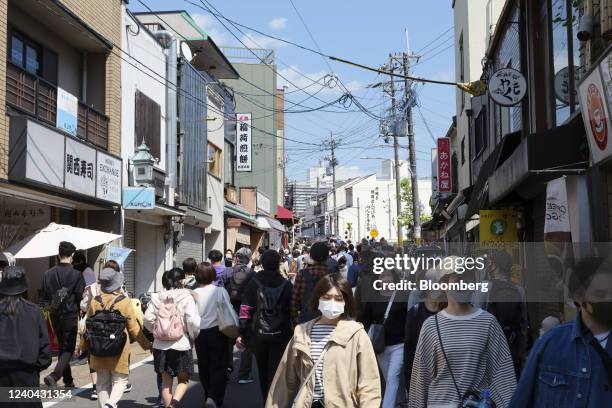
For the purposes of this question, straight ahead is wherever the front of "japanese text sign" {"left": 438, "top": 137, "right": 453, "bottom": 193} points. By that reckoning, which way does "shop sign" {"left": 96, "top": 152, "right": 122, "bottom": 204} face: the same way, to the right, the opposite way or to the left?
to the left

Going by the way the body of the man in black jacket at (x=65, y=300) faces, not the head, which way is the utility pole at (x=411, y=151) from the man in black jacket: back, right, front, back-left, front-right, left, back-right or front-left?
front-right

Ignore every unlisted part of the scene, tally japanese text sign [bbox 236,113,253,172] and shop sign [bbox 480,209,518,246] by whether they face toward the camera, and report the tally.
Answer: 2

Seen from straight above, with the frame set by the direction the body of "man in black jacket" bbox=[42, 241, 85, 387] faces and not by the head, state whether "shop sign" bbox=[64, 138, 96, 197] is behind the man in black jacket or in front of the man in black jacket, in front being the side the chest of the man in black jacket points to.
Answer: in front

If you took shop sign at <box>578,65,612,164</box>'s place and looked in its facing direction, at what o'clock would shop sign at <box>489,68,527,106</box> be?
shop sign at <box>489,68,527,106</box> is roughly at 4 o'clock from shop sign at <box>578,65,612,164</box>.

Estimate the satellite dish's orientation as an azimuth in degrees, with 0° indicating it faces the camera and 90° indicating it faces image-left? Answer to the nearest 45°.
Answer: approximately 315°

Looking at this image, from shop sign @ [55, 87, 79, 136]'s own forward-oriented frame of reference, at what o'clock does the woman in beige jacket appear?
The woman in beige jacket is roughly at 1 o'clock from the shop sign.

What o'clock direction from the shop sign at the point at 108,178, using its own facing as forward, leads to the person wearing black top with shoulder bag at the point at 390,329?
The person wearing black top with shoulder bag is roughly at 1 o'clock from the shop sign.

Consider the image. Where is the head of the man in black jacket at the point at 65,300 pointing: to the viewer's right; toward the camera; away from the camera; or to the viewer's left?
away from the camera

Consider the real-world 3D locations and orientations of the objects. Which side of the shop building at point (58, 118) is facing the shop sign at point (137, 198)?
left
